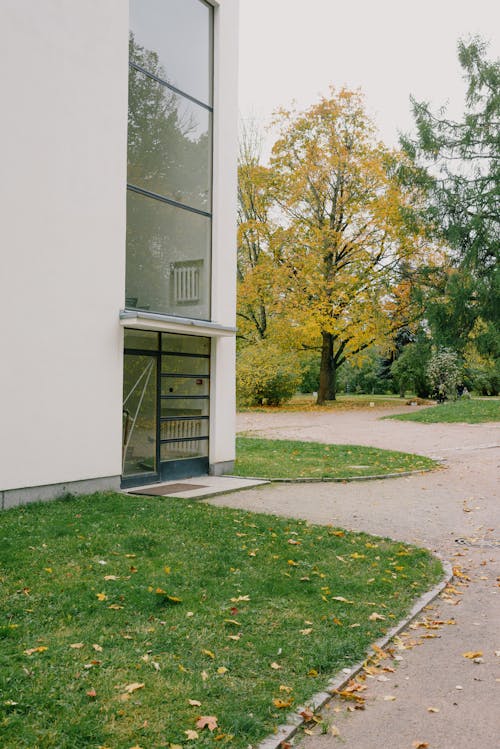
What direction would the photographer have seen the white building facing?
facing the viewer and to the right of the viewer

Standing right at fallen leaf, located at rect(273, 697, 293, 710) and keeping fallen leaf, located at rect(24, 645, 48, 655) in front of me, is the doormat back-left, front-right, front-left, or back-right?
front-right

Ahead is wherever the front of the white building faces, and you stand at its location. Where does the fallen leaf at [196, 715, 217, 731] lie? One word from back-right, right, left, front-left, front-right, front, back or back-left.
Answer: front-right

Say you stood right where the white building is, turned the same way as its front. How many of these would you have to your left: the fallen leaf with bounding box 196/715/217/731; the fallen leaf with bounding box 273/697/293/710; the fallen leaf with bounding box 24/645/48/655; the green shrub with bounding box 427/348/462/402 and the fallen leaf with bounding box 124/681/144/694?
1

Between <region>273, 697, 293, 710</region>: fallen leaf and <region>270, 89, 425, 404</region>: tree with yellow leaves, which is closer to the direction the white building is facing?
the fallen leaf

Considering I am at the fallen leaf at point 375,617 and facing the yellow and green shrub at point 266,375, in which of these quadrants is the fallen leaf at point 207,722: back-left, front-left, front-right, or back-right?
back-left

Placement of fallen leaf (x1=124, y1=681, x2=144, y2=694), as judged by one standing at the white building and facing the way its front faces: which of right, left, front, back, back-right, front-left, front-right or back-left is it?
front-right

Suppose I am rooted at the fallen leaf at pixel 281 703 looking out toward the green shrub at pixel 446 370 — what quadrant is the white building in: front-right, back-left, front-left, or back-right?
front-left

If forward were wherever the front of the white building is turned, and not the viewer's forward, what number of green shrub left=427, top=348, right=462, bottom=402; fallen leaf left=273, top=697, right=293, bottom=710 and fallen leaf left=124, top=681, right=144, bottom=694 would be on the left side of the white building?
1

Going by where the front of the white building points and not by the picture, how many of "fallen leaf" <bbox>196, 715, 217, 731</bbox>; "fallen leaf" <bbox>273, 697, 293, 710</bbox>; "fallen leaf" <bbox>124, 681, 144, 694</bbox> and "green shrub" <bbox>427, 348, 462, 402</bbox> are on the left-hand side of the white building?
1

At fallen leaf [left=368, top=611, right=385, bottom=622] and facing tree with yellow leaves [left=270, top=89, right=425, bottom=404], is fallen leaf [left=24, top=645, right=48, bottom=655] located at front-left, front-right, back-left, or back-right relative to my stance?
back-left

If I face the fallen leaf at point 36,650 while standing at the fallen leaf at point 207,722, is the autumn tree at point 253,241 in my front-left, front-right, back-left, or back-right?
front-right

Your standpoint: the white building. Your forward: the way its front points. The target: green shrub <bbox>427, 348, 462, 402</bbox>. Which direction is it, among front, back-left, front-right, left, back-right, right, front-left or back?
left

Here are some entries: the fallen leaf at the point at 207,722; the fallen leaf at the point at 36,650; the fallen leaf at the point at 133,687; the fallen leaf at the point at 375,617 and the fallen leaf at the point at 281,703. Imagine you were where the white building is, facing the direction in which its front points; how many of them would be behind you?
0

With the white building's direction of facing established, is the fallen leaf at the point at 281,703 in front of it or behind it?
in front

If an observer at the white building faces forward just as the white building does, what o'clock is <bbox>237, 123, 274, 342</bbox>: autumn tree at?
The autumn tree is roughly at 8 o'clock from the white building.

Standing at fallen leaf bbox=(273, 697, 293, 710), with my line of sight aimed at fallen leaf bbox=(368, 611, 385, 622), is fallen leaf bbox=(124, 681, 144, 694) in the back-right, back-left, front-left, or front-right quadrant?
back-left

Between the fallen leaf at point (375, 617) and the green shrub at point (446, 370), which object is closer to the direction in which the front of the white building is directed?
the fallen leaf
